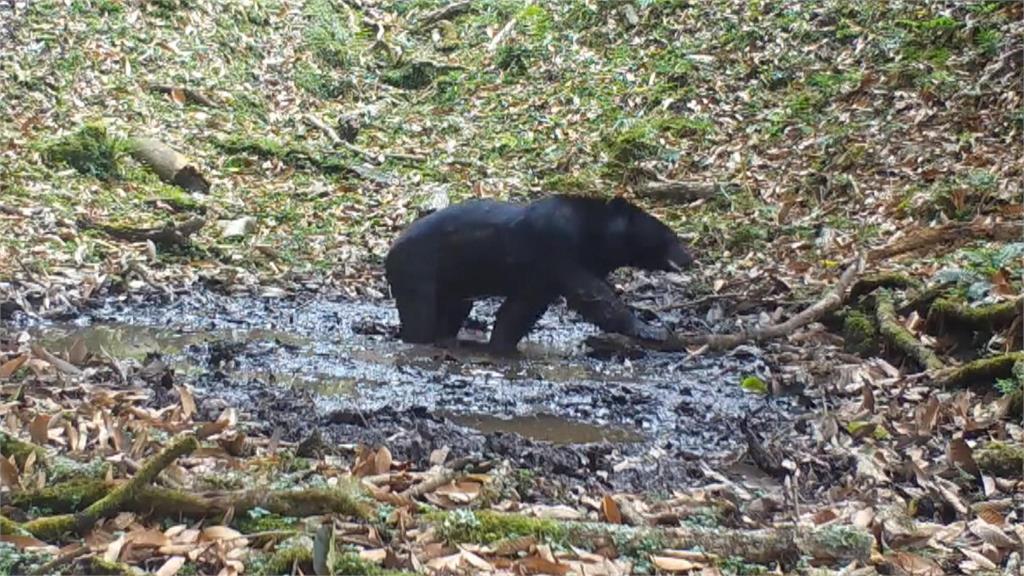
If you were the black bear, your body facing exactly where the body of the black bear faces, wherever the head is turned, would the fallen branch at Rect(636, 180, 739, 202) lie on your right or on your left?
on your left

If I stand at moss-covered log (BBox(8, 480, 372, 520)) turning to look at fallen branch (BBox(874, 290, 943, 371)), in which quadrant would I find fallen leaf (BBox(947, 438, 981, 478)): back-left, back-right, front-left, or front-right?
front-right

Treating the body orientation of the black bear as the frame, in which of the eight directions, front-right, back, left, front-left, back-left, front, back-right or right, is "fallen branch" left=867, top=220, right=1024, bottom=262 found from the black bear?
front

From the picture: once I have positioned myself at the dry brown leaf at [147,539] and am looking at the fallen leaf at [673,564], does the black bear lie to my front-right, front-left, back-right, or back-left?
front-left

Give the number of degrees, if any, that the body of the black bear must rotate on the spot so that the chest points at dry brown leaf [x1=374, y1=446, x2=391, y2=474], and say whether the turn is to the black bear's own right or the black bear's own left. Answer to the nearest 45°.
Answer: approximately 90° to the black bear's own right

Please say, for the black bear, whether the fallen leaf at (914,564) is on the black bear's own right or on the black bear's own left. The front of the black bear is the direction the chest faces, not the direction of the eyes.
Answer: on the black bear's own right

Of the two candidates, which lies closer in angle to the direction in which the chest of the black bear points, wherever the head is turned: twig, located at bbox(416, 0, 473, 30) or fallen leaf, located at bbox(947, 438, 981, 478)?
the fallen leaf

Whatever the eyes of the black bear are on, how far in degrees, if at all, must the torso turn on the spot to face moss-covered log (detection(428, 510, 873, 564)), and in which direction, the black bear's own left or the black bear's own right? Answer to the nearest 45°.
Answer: approximately 90° to the black bear's own right

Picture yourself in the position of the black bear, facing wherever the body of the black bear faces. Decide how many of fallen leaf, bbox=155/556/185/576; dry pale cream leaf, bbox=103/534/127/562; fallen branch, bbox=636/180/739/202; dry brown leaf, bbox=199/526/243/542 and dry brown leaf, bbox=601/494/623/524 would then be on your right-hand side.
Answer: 4

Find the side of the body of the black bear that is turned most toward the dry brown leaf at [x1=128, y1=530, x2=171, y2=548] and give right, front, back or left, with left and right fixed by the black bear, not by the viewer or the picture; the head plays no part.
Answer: right

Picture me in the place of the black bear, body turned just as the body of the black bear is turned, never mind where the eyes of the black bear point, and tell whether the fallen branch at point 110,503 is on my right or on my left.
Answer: on my right

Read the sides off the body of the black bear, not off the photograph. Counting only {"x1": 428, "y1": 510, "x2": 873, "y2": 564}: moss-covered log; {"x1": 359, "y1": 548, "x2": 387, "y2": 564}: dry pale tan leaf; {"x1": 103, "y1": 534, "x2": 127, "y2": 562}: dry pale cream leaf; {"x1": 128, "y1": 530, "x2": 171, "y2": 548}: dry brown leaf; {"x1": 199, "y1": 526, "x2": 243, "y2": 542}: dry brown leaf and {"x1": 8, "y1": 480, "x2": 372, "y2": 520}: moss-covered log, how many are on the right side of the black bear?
6

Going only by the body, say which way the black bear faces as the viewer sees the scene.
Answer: to the viewer's right

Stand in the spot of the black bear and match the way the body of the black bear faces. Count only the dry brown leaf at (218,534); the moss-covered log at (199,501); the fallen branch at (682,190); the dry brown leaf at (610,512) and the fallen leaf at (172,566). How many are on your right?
4
